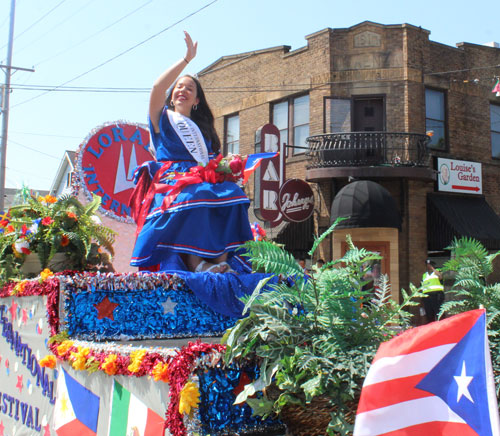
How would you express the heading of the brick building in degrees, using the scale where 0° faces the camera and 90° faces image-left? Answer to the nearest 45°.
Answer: approximately 0°

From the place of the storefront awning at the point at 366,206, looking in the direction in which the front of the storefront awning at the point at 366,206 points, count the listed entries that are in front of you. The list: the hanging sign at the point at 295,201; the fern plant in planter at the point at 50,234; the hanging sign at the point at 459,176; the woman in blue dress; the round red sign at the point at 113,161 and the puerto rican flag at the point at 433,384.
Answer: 4

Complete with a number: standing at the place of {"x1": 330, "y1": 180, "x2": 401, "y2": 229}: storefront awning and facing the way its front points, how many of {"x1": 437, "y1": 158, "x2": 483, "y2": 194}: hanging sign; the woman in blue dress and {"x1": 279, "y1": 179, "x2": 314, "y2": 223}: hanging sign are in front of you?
1

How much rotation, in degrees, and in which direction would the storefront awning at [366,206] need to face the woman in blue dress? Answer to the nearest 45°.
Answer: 0° — it already faces them

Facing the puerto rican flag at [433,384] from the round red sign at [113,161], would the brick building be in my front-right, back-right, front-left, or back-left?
back-left
